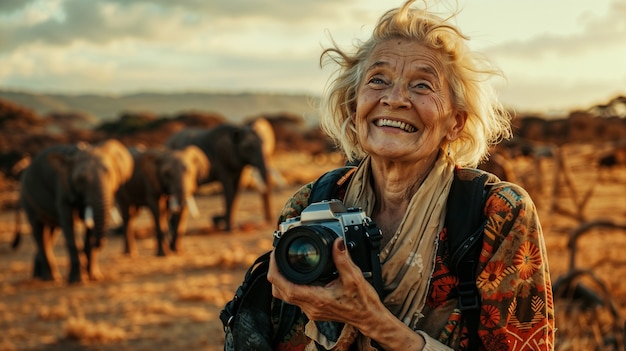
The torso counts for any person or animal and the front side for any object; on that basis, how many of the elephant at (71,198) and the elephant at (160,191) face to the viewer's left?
0

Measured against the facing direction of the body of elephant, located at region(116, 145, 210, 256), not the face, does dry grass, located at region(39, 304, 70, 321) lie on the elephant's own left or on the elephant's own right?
on the elephant's own right

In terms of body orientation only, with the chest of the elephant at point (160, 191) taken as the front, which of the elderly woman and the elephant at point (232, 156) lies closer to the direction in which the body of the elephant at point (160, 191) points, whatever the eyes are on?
the elderly woman

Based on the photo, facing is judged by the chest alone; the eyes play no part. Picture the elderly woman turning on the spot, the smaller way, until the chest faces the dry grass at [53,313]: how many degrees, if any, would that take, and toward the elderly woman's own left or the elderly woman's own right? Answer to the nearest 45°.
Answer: approximately 90° to the elderly woman's own right

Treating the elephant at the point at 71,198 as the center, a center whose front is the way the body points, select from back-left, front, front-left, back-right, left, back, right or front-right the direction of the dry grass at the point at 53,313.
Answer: front-right

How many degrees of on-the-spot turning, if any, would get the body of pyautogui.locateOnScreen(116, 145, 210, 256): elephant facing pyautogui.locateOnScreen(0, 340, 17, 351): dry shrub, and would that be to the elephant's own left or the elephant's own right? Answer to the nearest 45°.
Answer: approximately 45° to the elephant's own right

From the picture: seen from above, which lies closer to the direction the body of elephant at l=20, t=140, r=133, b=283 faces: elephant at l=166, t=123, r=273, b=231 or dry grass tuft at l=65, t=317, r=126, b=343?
the dry grass tuft

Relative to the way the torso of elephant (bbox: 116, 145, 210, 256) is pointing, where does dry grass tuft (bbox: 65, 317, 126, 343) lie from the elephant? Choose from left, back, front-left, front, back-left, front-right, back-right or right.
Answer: front-right

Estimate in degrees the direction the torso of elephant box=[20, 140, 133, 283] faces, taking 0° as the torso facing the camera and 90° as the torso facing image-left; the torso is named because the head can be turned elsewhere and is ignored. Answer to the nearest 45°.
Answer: approximately 315°

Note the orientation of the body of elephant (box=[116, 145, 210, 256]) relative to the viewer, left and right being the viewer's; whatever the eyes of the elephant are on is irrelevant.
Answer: facing the viewer and to the right of the viewer
